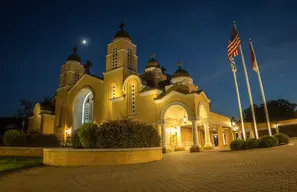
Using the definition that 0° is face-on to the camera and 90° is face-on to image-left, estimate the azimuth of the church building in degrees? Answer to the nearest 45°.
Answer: approximately 45°

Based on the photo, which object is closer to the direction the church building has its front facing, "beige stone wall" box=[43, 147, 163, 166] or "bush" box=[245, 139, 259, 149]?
the beige stone wall

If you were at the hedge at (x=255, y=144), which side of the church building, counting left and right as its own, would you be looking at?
left

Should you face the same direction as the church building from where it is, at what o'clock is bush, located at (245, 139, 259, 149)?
The bush is roughly at 9 o'clock from the church building.

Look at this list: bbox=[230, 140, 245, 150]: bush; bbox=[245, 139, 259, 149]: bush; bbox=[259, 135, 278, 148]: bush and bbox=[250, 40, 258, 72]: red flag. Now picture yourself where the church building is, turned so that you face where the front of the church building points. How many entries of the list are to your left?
4

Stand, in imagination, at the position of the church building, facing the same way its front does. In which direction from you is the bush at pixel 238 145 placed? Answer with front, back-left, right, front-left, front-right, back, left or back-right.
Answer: left

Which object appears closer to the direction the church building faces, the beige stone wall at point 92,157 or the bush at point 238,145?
the beige stone wall

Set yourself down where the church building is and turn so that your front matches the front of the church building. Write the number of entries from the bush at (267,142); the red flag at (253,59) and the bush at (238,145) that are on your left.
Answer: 3

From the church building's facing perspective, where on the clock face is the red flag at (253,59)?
The red flag is roughly at 9 o'clock from the church building.

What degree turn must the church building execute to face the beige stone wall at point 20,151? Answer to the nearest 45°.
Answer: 0° — it already faces it
